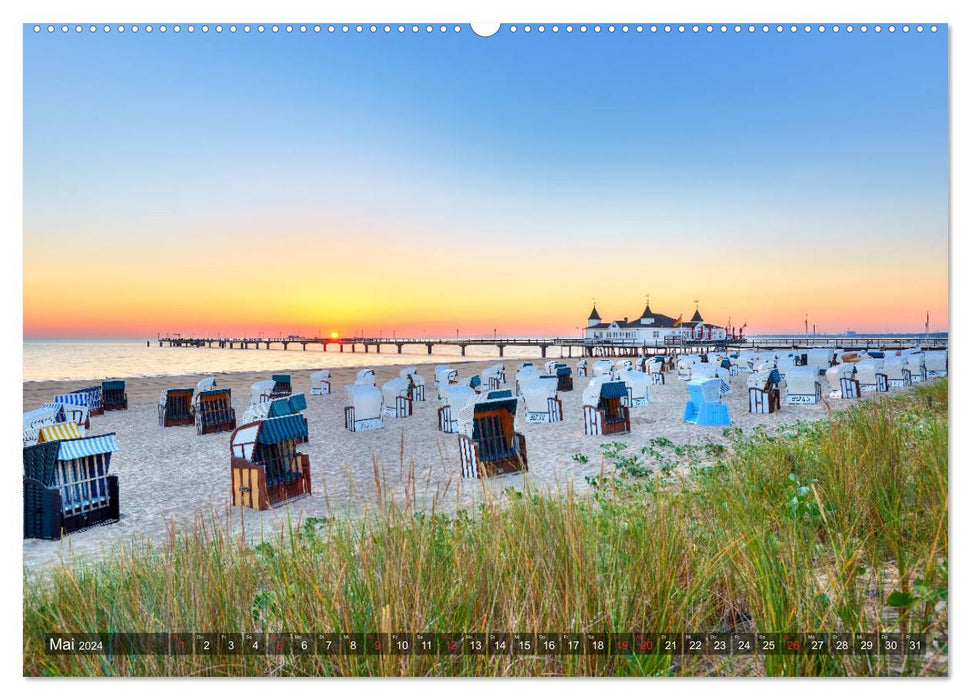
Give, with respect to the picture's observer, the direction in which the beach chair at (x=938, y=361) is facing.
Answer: facing away from the viewer

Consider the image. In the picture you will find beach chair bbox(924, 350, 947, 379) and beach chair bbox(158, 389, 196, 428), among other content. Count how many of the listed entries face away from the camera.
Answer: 1

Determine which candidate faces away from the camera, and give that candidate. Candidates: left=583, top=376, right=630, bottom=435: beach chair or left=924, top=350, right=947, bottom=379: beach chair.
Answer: left=924, top=350, right=947, bottom=379: beach chair

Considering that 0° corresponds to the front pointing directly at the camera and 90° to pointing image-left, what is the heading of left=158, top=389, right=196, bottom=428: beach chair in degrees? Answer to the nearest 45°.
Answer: approximately 315°

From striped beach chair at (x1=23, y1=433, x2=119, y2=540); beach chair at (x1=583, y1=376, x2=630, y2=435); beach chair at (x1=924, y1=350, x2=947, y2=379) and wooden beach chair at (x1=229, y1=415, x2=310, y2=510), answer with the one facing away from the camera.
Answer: beach chair at (x1=924, y1=350, x2=947, y2=379)

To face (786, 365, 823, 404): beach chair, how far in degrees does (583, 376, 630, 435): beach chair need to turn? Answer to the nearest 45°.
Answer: approximately 90° to its left

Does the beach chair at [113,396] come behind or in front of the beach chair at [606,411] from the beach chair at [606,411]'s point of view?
behind

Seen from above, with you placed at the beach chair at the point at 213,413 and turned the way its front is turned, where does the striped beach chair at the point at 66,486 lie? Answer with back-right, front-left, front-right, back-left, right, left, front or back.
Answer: front-right
